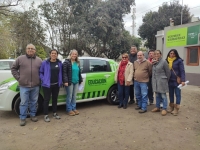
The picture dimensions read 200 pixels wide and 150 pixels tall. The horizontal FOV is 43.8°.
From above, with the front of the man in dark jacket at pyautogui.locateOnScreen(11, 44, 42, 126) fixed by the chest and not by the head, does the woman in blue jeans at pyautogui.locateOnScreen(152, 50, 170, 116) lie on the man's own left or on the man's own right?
on the man's own left

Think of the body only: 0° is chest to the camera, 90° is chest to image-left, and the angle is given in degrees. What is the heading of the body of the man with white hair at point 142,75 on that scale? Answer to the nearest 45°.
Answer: approximately 45°

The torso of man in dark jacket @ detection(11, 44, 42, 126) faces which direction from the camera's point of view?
toward the camera

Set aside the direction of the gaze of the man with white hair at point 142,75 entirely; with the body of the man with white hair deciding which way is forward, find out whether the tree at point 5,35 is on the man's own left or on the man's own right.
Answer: on the man's own right

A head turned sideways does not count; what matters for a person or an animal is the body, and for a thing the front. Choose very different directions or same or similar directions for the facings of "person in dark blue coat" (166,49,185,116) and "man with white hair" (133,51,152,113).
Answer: same or similar directions

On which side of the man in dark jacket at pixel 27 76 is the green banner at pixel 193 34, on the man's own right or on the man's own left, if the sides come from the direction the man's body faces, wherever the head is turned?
on the man's own left

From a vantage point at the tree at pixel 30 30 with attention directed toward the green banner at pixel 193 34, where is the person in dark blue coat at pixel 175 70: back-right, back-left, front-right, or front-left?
front-right

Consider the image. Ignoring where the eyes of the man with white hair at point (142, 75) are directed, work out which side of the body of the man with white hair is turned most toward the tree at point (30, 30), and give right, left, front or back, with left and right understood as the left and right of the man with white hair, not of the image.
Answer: right

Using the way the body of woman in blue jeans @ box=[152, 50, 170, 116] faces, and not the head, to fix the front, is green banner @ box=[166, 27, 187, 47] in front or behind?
behind

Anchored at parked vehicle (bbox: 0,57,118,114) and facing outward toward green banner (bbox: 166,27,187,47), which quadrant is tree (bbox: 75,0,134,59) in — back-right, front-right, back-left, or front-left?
front-left

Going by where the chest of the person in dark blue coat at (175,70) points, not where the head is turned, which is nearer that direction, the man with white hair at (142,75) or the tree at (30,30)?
the man with white hair
